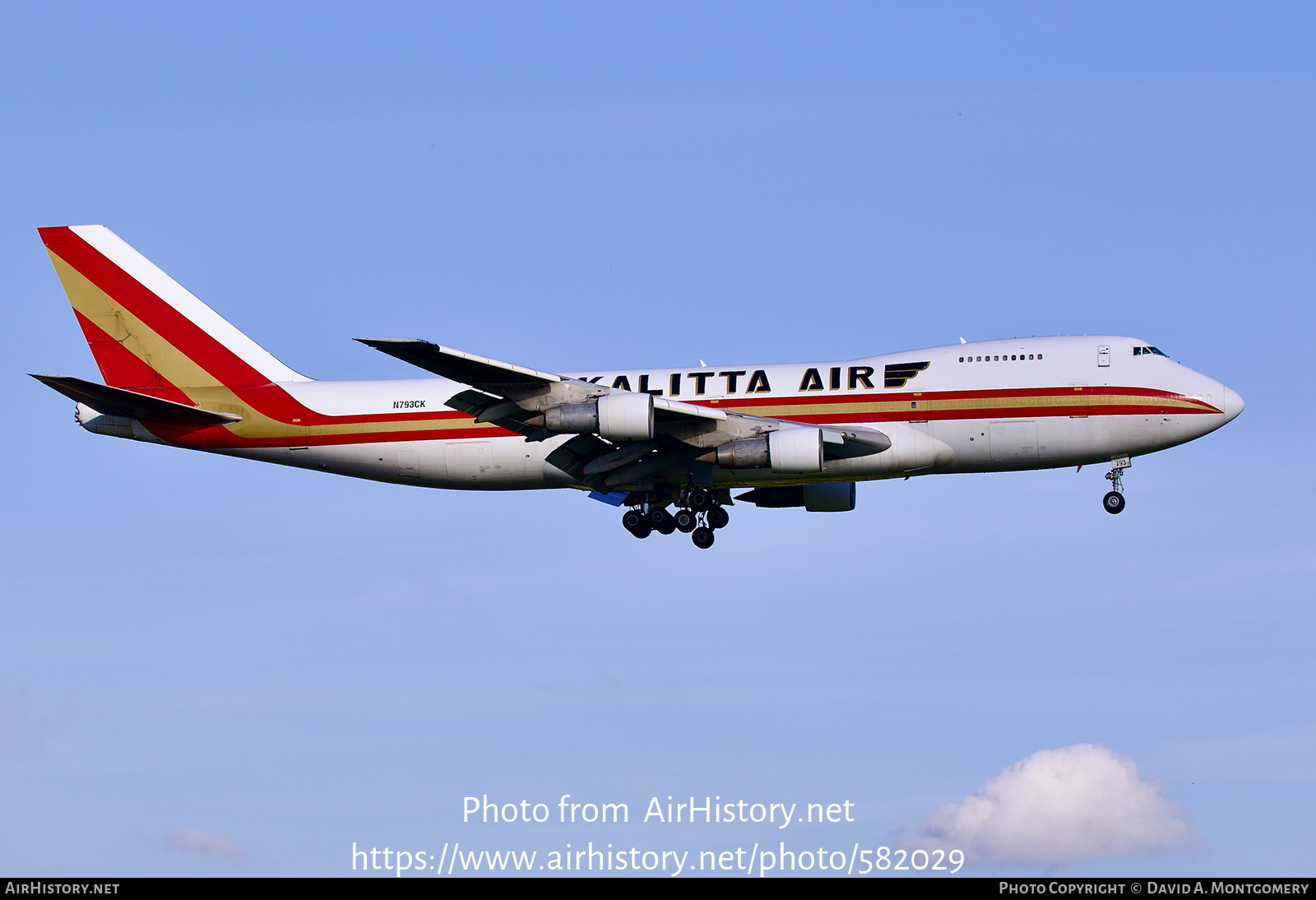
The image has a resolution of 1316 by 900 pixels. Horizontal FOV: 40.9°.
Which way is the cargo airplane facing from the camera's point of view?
to the viewer's right
